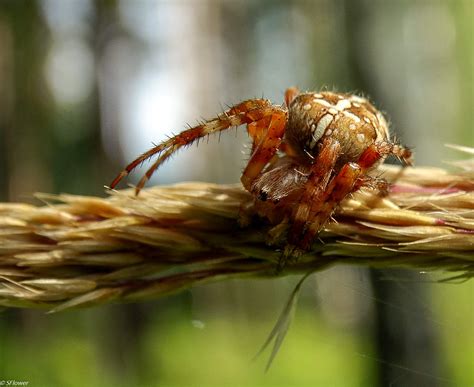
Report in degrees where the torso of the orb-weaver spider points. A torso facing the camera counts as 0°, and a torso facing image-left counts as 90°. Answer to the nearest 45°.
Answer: approximately 45°
